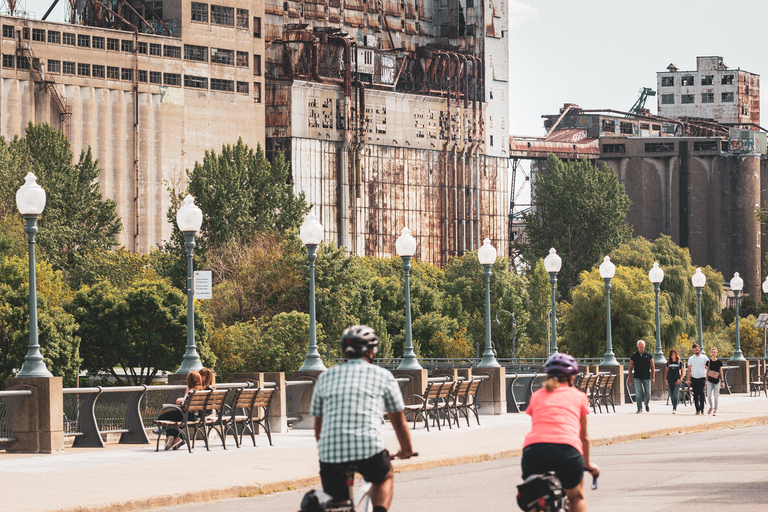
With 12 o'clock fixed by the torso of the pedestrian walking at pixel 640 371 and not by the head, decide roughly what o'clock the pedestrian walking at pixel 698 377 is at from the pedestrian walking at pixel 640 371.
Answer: the pedestrian walking at pixel 698 377 is roughly at 9 o'clock from the pedestrian walking at pixel 640 371.

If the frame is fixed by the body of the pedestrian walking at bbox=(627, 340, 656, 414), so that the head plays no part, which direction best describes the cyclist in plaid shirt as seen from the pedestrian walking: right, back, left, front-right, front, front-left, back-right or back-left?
front

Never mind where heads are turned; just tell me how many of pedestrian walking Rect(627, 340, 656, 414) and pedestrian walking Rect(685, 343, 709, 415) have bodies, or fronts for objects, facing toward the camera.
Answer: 2

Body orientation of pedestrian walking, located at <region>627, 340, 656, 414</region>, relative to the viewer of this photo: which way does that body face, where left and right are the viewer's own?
facing the viewer

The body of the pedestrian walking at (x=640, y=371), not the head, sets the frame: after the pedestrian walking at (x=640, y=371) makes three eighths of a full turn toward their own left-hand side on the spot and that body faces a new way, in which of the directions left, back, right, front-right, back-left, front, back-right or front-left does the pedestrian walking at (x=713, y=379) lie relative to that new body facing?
front-right

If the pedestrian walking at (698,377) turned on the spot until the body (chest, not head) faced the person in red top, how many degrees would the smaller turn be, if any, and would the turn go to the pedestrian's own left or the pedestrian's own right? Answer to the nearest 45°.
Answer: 0° — they already face them

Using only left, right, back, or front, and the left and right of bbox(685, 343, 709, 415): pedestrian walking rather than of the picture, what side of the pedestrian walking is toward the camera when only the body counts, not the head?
front

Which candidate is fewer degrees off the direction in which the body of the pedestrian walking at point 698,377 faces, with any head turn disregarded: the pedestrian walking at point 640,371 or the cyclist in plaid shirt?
the cyclist in plaid shirt

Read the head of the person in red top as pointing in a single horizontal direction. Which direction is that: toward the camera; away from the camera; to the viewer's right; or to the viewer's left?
away from the camera

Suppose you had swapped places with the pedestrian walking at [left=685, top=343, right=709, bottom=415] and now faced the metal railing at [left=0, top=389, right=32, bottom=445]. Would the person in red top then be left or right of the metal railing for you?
left

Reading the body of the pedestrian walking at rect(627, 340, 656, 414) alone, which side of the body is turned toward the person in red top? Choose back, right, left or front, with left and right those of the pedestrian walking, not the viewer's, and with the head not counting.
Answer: front

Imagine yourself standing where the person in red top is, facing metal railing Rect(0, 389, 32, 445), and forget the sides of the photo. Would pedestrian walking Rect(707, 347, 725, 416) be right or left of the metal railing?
right

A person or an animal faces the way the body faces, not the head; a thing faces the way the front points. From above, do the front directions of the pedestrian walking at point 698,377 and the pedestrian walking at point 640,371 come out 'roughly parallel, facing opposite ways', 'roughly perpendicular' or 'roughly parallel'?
roughly parallel

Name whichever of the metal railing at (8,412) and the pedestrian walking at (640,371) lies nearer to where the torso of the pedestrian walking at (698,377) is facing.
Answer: the metal railing

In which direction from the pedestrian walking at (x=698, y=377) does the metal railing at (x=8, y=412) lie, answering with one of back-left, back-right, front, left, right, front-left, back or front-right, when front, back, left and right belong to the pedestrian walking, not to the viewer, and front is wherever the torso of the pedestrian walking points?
front-right
